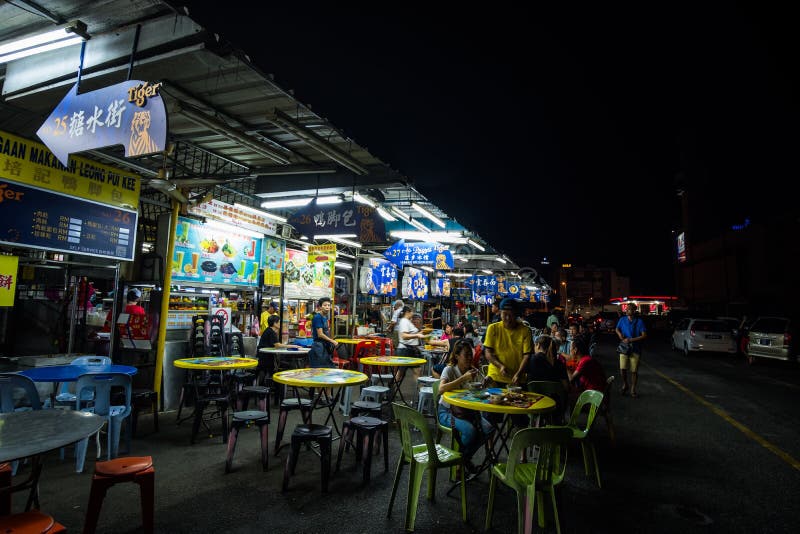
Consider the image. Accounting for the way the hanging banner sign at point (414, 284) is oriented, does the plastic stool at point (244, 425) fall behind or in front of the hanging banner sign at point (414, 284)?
in front

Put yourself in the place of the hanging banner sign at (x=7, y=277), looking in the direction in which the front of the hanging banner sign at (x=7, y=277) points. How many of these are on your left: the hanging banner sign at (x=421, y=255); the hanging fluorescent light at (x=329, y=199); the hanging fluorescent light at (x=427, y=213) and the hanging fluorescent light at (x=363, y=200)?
4

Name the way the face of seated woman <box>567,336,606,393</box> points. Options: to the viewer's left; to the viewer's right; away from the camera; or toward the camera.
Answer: to the viewer's left

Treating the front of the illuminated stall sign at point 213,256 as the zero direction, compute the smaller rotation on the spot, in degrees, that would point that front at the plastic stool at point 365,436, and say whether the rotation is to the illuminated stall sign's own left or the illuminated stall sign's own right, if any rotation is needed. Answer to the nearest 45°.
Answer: approximately 45° to the illuminated stall sign's own right

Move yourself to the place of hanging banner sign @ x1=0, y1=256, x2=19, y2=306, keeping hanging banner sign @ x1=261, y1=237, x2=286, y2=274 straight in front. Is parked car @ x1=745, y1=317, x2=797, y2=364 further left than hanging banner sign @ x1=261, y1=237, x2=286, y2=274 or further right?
right

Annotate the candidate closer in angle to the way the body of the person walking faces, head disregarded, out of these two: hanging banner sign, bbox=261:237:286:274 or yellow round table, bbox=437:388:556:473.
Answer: the yellow round table

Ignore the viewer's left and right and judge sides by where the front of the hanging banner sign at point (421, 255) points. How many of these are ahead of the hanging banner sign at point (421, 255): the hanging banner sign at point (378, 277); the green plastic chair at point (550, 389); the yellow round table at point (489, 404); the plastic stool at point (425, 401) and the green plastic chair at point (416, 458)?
4

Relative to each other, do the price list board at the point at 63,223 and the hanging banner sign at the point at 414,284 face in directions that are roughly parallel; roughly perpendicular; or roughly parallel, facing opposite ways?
roughly perpendicular

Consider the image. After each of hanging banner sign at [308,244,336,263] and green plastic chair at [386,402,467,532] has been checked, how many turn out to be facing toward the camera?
1

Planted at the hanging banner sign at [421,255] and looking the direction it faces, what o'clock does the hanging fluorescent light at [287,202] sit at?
The hanging fluorescent light is roughly at 2 o'clock from the hanging banner sign.

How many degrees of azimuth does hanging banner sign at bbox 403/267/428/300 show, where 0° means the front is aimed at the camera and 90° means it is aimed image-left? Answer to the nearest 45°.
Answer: approximately 0°

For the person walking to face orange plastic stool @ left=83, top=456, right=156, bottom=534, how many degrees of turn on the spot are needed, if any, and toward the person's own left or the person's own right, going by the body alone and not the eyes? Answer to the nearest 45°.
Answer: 0° — they already face it

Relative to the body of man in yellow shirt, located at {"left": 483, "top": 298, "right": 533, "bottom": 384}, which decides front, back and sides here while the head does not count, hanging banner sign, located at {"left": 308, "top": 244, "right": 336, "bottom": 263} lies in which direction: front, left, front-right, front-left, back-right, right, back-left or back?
back-right

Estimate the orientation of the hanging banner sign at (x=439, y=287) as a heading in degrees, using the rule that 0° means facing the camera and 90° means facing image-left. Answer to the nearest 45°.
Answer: approximately 0°

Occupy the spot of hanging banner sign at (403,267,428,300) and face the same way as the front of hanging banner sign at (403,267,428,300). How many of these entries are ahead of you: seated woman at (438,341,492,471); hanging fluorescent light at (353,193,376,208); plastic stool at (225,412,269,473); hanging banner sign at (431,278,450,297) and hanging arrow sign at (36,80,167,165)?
4

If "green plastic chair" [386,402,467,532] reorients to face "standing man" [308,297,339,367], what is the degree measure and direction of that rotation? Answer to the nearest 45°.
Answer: approximately 90° to its left

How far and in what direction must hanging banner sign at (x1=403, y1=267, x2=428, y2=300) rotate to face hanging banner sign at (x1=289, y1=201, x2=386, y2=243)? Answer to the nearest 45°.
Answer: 0° — it already faces it
